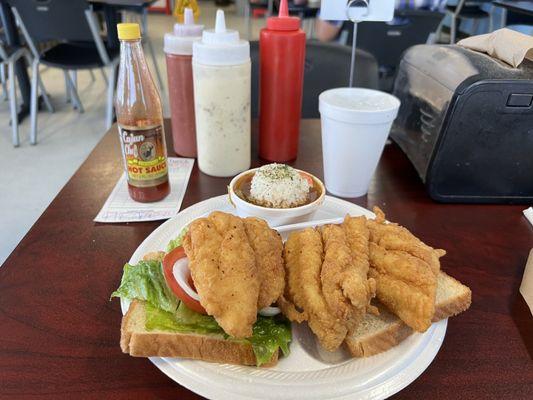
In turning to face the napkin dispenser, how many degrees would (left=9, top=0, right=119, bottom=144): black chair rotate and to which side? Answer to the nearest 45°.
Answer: approximately 135° to its right
